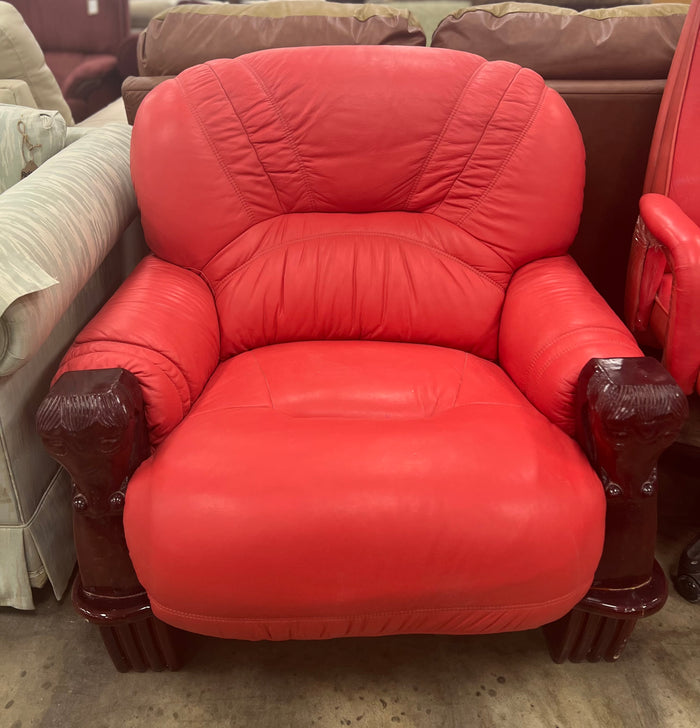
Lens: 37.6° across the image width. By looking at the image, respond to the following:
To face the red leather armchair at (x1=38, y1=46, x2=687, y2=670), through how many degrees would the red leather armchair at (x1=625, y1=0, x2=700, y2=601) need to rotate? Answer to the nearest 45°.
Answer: approximately 90° to its right

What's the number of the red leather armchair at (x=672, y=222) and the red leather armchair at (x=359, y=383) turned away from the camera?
0

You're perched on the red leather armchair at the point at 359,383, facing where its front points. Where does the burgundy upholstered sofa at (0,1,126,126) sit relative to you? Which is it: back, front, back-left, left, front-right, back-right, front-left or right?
back-right

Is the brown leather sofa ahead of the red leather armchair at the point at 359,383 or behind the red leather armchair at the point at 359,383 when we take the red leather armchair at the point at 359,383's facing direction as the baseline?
behind
